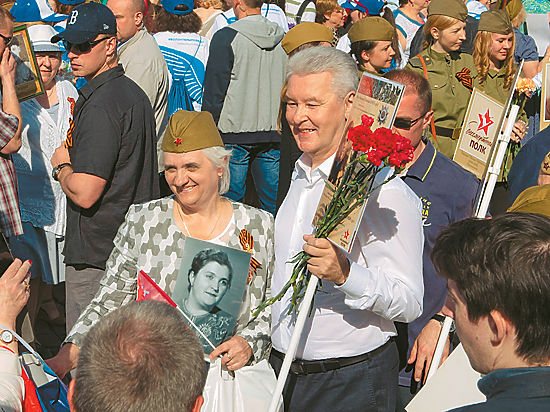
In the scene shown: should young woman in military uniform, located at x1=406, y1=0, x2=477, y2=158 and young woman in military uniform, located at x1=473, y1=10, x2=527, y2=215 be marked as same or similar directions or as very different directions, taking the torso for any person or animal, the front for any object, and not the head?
same or similar directions

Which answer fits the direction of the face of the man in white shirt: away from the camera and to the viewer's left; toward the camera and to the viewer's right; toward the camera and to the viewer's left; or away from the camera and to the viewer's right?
toward the camera and to the viewer's left

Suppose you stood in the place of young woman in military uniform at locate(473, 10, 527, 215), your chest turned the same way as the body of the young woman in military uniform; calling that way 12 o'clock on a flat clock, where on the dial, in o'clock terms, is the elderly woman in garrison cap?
The elderly woman in garrison cap is roughly at 2 o'clock from the young woman in military uniform.

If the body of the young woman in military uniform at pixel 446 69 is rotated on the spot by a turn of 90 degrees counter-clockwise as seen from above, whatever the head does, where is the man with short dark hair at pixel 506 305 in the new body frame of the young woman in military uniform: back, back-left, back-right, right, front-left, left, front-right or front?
back-right

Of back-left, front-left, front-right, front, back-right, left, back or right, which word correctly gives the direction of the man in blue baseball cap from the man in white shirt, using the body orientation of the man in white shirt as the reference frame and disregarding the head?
right

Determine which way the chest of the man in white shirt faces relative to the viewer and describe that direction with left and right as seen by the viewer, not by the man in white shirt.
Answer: facing the viewer and to the left of the viewer

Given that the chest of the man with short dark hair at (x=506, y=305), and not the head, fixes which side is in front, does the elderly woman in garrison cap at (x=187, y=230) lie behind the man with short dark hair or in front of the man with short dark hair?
in front

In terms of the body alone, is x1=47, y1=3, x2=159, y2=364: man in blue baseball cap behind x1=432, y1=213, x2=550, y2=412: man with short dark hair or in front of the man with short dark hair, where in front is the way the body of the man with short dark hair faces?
in front

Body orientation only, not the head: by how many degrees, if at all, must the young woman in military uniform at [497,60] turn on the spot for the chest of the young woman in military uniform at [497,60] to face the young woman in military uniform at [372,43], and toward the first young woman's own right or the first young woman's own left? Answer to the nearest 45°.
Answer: approximately 135° to the first young woman's own right

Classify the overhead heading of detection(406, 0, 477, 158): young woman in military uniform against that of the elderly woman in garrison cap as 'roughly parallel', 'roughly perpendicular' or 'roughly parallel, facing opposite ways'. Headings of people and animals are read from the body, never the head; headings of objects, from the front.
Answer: roughly parallel

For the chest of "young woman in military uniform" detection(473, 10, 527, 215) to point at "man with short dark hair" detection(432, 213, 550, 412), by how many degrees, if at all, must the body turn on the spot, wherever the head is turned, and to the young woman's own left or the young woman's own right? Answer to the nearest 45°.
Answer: approximately 45° to the young woman's own right
